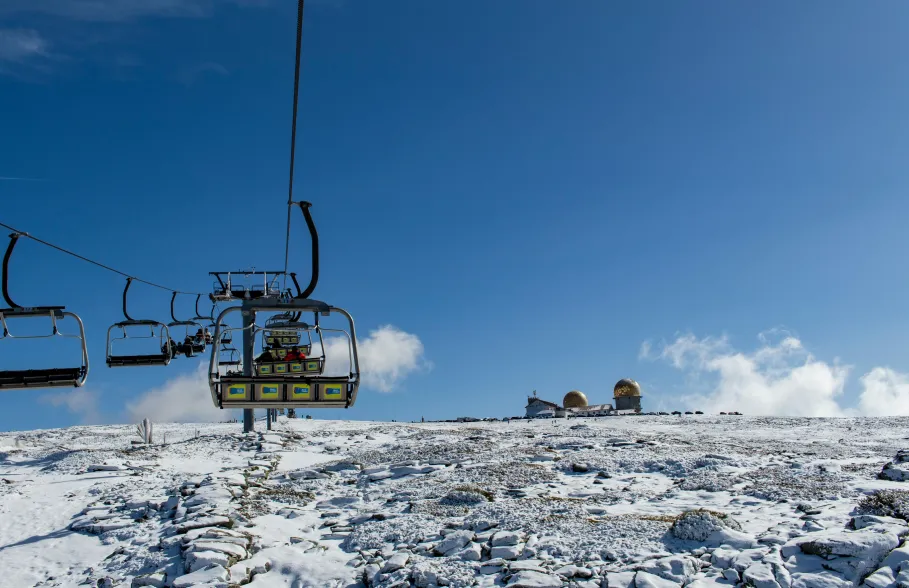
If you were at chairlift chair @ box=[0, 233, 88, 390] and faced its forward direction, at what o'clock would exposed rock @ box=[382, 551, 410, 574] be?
The exposed rock is roughly at 10 o'clock from the chairlift chair.

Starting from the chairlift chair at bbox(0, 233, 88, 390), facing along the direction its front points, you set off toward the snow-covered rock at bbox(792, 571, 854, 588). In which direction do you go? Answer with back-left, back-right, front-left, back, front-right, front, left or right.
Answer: front-left

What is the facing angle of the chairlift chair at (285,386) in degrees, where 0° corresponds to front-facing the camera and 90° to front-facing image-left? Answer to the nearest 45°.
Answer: approximately 180°

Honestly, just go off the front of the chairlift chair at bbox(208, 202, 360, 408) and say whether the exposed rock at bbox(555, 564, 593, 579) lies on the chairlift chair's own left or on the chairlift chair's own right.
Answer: on the chairlift chair's own right

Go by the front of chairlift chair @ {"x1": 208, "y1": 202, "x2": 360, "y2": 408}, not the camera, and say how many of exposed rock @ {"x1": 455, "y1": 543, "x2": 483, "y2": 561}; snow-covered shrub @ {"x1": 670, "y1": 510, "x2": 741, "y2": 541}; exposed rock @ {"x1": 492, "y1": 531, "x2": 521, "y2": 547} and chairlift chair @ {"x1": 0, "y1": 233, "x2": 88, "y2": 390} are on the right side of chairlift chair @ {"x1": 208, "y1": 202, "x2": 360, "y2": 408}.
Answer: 3
